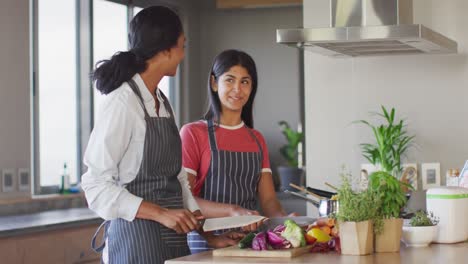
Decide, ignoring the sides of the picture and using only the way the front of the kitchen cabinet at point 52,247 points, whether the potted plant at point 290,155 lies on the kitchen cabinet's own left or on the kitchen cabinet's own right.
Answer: on the kitchen cabinet's own left

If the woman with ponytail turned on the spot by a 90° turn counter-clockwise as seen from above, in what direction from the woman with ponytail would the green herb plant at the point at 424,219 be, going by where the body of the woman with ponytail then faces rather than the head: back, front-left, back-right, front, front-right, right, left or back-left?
front-right

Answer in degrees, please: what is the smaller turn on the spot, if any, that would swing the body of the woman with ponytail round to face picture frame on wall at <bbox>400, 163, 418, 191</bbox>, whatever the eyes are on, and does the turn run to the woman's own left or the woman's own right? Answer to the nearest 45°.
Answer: approximately 90° to the woman's own left

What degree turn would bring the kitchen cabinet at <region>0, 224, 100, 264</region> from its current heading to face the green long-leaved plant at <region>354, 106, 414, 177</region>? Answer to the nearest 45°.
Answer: approximately 45° to its left

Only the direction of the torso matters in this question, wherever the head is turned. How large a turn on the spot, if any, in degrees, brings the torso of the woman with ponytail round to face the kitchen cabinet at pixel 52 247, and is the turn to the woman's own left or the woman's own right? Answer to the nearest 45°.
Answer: approximately 135° to the woman's own left

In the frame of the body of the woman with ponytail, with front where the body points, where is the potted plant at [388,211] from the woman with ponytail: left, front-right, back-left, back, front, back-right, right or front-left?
front-left

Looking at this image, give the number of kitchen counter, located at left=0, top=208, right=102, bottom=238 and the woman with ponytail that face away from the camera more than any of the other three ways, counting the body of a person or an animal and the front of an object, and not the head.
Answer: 0

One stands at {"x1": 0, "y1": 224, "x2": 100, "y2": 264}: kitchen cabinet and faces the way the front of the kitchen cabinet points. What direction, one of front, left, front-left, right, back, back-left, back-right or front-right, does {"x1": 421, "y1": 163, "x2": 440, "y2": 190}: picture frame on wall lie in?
front-left

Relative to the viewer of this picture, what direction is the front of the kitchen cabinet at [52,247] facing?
facing the viewer and to the right of the viewer

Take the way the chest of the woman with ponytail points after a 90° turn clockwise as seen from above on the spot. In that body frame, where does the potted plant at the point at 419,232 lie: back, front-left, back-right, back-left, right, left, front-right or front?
back-left

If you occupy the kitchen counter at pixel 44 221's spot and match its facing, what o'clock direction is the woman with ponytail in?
The woman with ponytail is roughly at 1 o'clock from the kitchen counter.

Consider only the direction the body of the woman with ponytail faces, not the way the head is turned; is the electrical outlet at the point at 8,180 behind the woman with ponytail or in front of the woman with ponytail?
behind

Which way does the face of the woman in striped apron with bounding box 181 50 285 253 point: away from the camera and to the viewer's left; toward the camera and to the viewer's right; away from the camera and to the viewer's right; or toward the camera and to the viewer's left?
toward the camera and to the viewer's left

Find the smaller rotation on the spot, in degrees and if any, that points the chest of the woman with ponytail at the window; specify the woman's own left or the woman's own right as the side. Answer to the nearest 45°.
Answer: approximately 135° to the woman's own left
